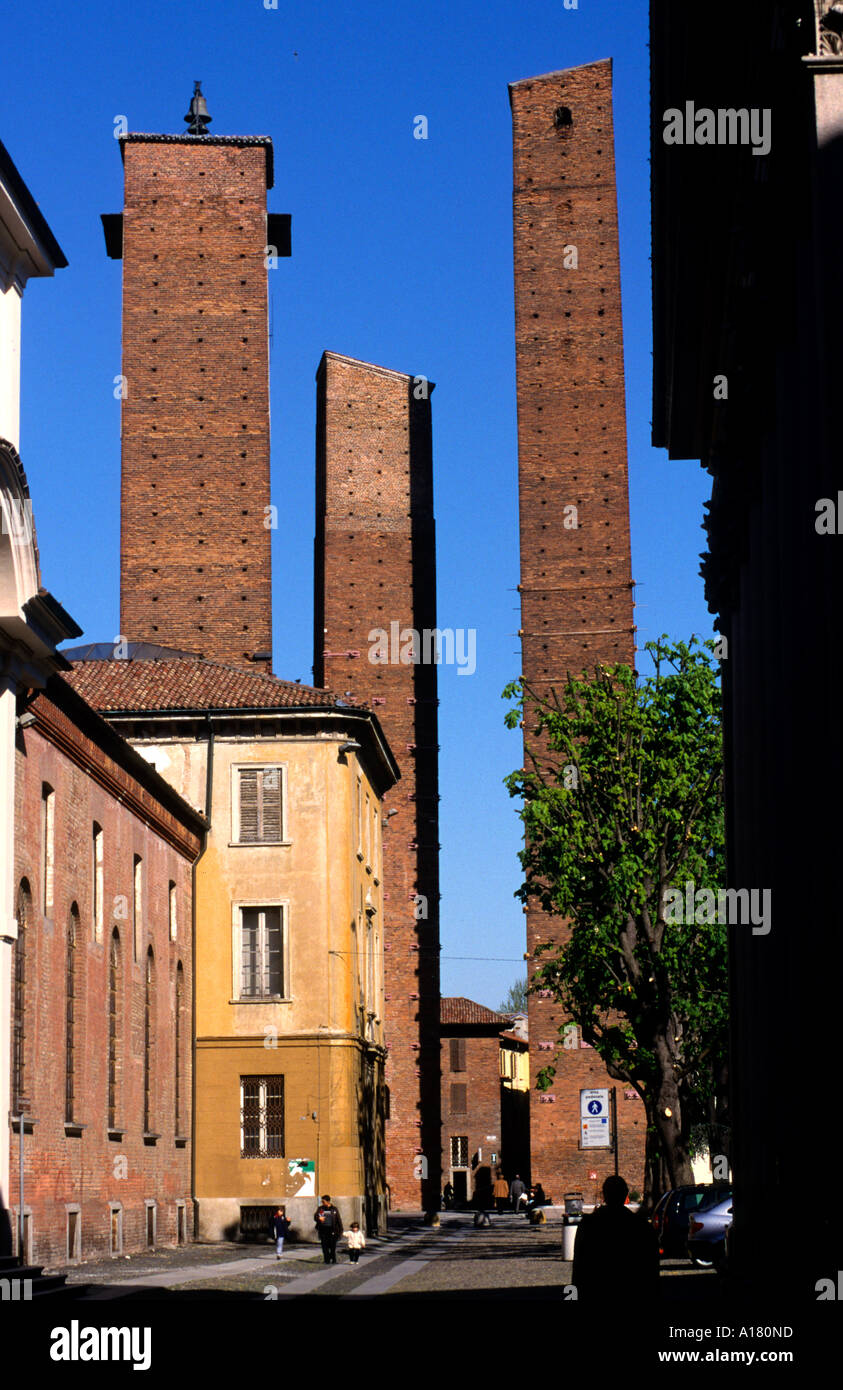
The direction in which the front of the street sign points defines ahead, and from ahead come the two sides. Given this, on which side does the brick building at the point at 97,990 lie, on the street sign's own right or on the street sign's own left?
on the street sign's own right

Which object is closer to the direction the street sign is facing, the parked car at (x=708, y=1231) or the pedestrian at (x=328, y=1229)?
the parked car

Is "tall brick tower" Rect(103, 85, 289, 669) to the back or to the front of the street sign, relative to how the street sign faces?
to the back

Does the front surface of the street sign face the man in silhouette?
yes

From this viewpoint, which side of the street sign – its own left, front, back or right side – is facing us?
front

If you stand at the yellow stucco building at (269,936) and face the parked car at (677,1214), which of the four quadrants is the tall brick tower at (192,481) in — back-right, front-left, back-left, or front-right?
back-left

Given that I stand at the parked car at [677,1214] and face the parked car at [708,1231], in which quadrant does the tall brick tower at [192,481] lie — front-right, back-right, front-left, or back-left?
back-right

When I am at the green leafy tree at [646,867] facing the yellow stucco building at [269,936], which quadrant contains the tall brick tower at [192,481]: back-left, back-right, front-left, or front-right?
front-right
